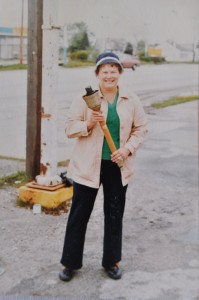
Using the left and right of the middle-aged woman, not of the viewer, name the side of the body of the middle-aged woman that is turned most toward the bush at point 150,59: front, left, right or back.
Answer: back

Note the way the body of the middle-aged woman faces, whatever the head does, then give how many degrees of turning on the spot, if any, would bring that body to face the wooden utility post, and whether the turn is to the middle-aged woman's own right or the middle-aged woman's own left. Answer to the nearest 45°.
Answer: approximately 180°

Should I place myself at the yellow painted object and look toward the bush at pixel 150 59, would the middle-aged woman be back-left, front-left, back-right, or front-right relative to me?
back-right

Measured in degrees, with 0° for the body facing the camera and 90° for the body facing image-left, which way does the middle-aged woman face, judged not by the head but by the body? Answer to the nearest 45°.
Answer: approximately 0°
